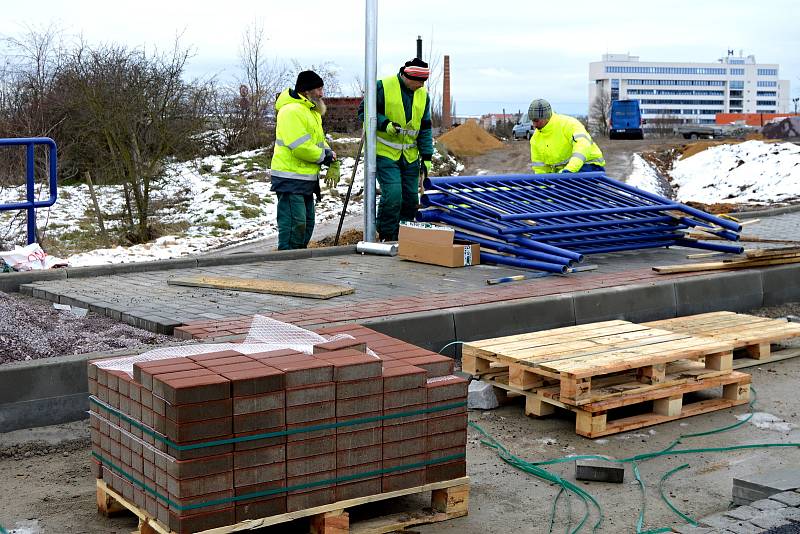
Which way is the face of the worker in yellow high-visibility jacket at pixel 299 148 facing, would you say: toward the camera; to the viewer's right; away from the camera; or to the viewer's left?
to the viewer's right

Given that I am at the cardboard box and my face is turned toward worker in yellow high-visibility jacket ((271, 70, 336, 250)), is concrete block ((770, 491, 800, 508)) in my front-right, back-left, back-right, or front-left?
back-left

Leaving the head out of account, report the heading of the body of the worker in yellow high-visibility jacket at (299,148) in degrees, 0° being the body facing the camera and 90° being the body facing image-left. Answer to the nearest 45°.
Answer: approximately 270°

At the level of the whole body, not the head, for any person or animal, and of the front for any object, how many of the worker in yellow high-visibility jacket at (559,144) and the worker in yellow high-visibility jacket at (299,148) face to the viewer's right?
1

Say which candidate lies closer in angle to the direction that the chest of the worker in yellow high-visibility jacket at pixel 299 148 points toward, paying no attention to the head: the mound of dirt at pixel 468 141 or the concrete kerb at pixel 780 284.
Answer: the concrete kerb

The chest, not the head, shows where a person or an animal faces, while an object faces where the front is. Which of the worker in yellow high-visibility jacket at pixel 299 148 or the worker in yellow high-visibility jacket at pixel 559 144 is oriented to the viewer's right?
the worker in yellow high-visibility jacket at pixel 299 148

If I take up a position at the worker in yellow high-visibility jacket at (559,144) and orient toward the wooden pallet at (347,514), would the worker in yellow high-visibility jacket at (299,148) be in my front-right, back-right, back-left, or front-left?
front-right

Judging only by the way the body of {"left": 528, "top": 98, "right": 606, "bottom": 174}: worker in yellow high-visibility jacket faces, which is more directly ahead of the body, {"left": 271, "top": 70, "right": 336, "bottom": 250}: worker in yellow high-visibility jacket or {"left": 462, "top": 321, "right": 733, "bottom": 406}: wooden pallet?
the worker in yellow high-visibility jacket

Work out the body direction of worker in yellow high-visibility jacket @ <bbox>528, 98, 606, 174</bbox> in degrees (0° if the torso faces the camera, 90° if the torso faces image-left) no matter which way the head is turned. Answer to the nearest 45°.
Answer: approximately 45°

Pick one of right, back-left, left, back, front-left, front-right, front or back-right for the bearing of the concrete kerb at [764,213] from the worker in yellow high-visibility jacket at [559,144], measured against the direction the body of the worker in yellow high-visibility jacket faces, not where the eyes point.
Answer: back

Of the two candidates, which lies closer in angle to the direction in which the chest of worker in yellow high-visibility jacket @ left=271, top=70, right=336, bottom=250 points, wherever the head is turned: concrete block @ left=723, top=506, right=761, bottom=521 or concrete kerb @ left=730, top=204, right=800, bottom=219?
the concrete kerb

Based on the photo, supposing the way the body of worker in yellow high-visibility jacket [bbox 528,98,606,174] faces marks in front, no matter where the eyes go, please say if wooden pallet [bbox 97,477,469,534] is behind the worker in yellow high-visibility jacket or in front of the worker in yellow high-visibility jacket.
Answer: in front

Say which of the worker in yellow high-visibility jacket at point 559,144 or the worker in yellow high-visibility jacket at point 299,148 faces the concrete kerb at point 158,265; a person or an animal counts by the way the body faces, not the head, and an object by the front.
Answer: the worker in yellow high-visibility jacket at point 559,144

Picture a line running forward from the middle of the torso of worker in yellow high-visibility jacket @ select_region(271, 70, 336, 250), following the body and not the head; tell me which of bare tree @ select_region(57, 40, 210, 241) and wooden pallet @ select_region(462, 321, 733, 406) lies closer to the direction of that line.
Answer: the wooden pallet

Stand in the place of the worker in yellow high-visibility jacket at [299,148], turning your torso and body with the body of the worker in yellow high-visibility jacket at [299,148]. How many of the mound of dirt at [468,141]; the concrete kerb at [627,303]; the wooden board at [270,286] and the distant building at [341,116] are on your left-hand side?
2

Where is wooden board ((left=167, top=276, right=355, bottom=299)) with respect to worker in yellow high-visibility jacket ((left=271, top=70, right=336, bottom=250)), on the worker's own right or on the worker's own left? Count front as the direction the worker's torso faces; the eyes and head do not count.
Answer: on the worker's own right

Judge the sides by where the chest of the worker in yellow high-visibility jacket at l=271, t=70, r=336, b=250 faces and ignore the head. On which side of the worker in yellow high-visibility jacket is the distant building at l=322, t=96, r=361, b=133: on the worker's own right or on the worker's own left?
on the worker's own left
